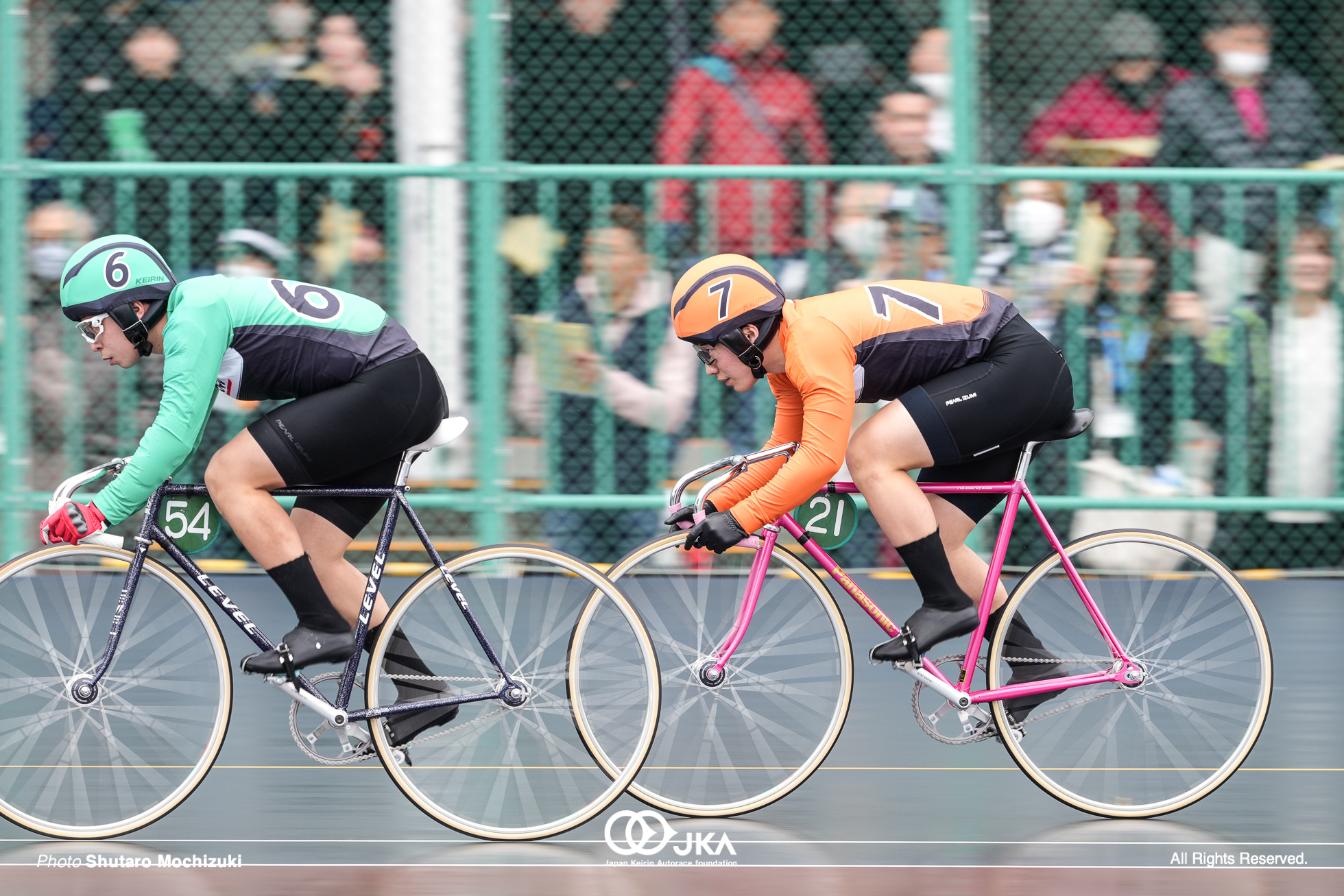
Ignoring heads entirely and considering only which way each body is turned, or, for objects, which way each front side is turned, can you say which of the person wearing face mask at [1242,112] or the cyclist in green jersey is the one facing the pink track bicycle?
the person wearing face mask

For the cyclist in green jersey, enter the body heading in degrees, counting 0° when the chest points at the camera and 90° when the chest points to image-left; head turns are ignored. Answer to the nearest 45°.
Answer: approximately 90°

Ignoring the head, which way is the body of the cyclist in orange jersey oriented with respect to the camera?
to the viewer's left

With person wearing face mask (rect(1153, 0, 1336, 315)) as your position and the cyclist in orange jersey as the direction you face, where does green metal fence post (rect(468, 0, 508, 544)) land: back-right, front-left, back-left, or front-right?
front-right

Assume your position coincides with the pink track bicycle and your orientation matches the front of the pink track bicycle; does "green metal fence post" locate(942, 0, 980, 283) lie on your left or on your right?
on your right

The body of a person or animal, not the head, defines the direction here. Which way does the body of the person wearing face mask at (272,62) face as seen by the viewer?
toward the camera

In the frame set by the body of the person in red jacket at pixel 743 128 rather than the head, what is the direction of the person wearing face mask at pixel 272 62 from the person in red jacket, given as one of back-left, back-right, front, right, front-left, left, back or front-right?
right

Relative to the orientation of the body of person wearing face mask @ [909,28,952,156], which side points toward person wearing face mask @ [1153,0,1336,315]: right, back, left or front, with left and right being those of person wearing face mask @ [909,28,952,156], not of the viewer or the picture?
left

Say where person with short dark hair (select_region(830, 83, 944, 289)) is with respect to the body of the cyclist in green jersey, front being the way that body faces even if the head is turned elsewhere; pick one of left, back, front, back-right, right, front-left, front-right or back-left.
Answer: back-right

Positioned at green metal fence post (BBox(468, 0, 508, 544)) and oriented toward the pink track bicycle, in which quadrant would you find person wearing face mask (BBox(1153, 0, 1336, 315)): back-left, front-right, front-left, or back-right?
front-left

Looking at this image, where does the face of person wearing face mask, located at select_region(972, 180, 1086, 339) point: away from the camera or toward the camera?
toward the camera

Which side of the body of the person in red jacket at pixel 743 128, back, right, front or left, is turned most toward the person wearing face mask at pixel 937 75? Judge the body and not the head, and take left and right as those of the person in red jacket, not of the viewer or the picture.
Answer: left

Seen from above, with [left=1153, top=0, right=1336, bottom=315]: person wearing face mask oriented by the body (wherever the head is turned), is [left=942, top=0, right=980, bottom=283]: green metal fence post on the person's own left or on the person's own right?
on the person's own right

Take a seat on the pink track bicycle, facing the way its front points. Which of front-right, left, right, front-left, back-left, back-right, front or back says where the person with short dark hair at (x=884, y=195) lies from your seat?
right

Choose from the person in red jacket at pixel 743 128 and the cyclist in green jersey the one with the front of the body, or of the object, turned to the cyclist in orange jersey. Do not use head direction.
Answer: the person in red jacket

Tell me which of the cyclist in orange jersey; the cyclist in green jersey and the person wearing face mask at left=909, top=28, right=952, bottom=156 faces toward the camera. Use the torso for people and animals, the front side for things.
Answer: the person wearing face mask

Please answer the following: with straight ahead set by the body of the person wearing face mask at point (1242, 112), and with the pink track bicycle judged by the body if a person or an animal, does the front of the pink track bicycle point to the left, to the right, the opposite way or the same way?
to the right

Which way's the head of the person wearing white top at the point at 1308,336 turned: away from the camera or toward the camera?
toward the camera

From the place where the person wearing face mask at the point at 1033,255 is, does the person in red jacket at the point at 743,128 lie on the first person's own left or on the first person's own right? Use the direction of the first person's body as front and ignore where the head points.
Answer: on the first person's own right

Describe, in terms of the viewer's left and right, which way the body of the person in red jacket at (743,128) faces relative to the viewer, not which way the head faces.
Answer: facing the viewer
